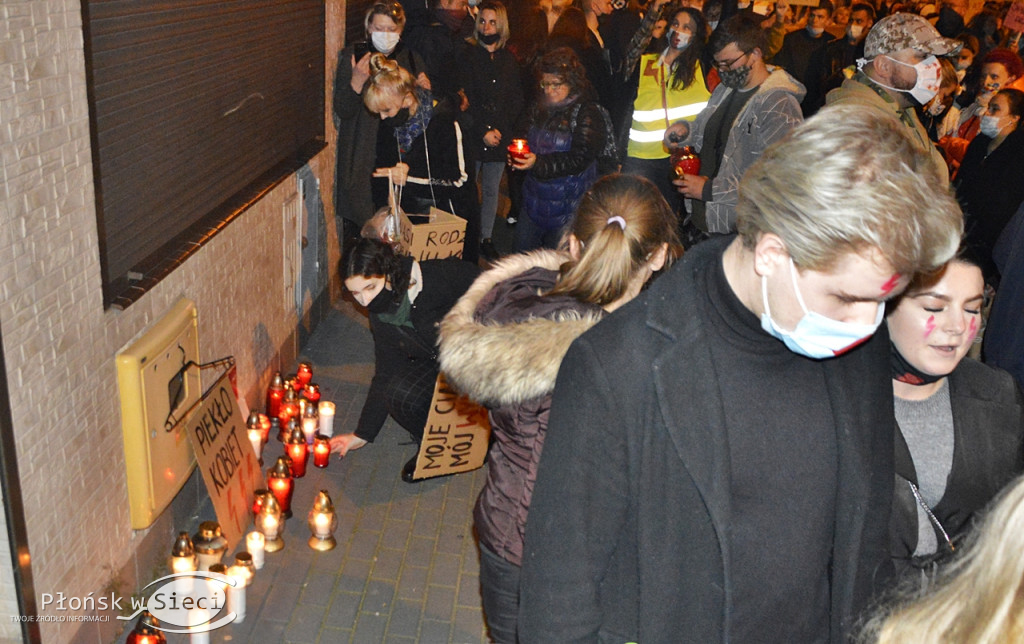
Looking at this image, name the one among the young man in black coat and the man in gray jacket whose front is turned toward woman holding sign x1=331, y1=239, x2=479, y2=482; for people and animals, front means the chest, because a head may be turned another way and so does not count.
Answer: the man in gray jacket

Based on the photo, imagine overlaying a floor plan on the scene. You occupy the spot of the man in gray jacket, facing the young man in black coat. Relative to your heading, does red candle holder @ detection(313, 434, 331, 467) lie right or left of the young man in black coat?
right

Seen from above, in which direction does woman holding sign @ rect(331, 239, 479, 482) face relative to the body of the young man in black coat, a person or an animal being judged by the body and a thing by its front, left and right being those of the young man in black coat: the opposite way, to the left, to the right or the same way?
to the right

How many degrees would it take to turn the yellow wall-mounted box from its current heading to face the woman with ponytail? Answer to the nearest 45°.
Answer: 0° — it already faces them

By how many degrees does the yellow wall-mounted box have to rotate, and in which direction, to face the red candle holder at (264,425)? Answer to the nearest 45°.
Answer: approximately 90° to its left

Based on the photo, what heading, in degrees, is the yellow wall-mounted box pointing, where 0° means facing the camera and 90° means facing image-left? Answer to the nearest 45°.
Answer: approximately 315°

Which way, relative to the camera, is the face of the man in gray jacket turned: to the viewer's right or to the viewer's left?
to the viewer's left

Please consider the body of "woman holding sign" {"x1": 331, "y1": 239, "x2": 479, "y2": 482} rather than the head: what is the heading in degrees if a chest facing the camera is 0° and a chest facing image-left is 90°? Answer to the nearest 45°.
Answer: approximately 45°
